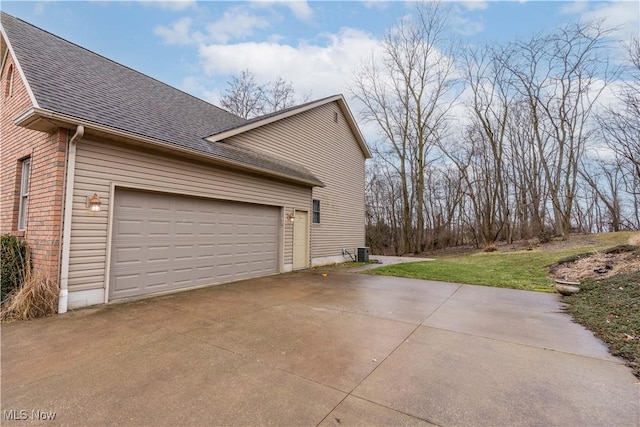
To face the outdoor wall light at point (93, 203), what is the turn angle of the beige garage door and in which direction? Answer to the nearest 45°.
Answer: approximately 90° to its right

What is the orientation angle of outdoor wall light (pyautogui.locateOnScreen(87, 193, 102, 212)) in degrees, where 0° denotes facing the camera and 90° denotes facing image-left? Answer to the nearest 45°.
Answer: approximately 315°

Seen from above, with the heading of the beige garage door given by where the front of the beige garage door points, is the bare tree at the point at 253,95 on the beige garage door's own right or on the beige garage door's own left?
on the beige garage door's own left

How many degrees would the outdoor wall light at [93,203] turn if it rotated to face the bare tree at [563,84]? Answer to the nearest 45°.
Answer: approximately 45° to its left

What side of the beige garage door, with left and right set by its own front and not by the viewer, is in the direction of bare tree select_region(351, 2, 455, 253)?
left

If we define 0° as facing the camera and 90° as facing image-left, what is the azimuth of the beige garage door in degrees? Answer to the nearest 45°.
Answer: approximately 315°

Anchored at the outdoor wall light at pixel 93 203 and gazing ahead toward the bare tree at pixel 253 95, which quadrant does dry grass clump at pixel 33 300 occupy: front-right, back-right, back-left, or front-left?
back-left

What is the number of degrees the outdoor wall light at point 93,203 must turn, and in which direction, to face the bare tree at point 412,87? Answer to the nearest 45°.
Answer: approximately 45° to its left

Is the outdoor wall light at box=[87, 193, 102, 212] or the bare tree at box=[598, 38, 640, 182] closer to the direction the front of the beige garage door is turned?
the bare tree
